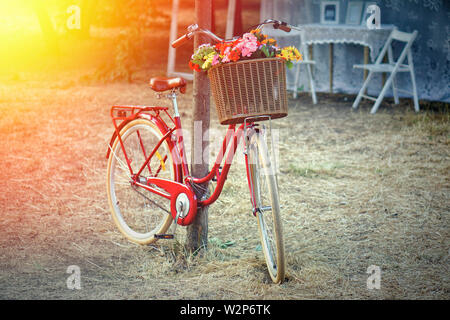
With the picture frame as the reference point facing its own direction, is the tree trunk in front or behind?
in front

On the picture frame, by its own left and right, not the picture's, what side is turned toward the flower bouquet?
front

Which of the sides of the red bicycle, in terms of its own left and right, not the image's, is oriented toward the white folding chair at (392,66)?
left

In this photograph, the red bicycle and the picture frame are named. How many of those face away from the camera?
0

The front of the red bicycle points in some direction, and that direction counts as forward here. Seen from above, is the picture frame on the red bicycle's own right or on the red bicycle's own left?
on the red bicycle's own left

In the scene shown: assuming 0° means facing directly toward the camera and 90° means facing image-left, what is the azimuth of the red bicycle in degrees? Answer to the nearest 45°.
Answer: approximately 315°
